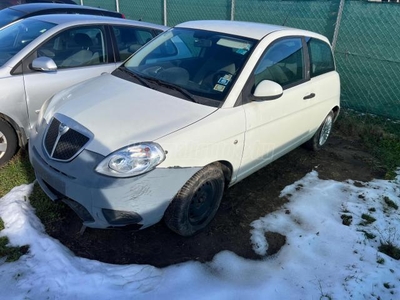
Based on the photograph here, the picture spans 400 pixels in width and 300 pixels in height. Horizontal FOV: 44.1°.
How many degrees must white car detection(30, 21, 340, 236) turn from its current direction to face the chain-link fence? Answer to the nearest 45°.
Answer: approximately 180°

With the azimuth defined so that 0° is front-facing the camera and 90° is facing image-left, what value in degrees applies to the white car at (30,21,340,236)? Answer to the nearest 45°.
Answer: approximately 45°

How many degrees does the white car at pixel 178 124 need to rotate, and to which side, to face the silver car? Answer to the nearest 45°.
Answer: approximately 90° to its right
